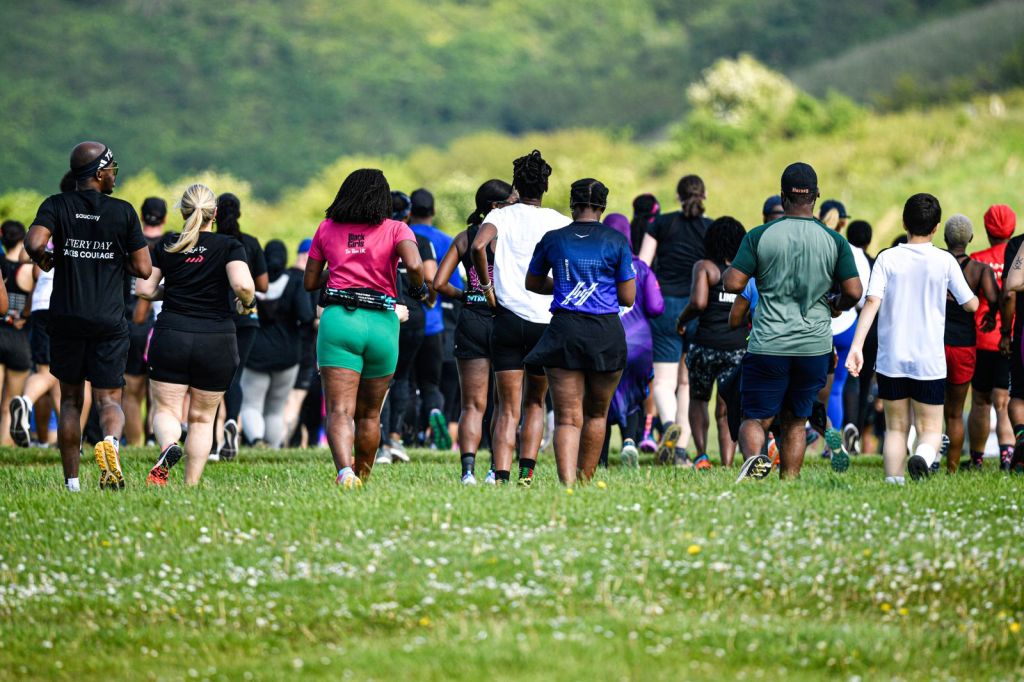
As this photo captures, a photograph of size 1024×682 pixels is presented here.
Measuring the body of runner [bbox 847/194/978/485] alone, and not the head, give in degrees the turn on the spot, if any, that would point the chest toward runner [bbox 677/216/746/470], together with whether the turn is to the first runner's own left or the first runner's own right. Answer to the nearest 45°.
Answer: approximately 45° to the first runner's own left

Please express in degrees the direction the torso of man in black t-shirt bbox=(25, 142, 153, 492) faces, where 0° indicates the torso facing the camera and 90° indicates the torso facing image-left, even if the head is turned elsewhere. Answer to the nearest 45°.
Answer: approximately 180°

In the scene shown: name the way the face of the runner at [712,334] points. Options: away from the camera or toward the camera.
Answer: away from the camera

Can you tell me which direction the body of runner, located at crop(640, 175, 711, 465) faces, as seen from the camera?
away from the camera

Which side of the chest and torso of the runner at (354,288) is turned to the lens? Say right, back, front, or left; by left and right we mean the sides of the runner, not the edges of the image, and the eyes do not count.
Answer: back

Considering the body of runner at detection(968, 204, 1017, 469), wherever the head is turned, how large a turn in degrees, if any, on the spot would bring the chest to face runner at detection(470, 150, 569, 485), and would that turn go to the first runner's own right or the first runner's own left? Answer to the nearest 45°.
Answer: approximately 135° to the first runner's own left

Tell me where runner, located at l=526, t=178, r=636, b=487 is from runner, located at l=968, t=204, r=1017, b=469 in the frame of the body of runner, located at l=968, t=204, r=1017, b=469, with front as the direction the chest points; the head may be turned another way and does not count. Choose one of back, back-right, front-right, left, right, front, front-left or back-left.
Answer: back-left

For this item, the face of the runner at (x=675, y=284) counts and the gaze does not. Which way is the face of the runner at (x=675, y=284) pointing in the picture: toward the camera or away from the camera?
away from the camera

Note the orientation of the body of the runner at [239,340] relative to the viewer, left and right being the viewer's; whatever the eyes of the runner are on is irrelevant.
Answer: facing away from the viewer

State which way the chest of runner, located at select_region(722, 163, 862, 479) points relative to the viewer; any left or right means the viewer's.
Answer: facing away from the viewer

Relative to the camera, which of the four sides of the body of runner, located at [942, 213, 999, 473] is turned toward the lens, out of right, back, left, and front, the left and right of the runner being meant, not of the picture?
back

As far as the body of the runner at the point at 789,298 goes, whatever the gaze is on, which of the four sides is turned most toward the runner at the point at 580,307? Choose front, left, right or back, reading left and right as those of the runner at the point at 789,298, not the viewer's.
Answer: left
